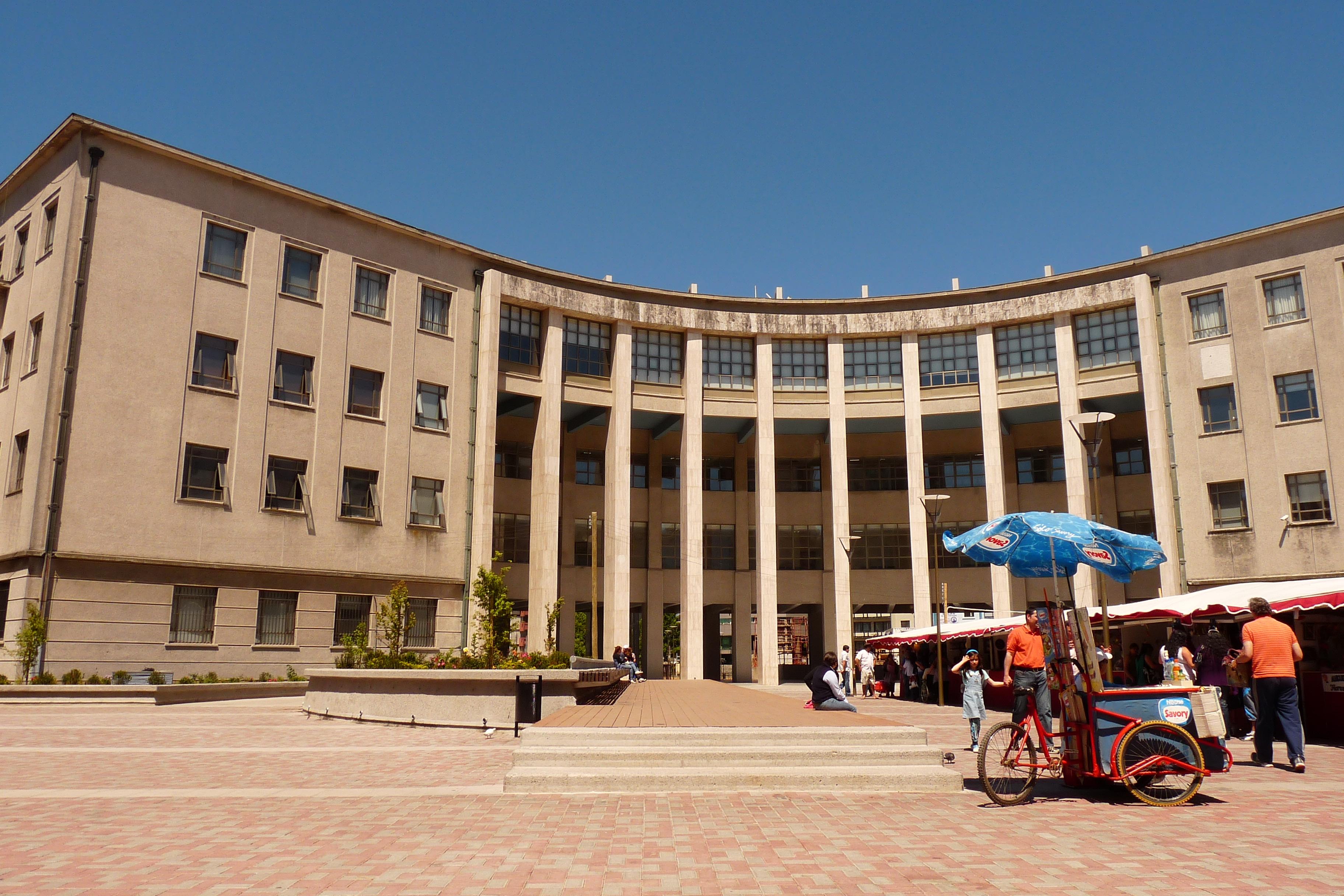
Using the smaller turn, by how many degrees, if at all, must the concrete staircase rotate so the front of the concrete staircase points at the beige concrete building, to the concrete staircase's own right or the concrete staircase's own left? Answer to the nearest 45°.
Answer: approximately 180°

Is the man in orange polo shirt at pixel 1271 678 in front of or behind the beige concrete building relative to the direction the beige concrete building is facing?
in front

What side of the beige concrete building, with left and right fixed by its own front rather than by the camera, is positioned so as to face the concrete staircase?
front

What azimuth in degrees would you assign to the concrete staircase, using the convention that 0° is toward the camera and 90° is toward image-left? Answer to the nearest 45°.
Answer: approximately 0°

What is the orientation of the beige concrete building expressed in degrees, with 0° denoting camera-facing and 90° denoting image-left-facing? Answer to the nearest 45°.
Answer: approximately 0°

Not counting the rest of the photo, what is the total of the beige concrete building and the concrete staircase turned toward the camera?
2

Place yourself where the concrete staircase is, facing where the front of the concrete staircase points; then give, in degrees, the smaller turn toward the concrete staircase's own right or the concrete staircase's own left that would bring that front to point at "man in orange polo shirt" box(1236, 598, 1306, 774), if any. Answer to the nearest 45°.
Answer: approximately 90° to the concrete staircase's own left

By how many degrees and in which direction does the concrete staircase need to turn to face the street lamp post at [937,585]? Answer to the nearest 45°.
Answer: approximately 180°
